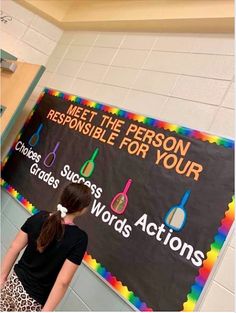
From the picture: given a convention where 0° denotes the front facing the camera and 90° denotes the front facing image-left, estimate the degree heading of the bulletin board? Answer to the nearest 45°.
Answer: approximately 45°

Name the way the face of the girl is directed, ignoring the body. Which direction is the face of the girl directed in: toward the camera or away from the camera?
away from the camera
